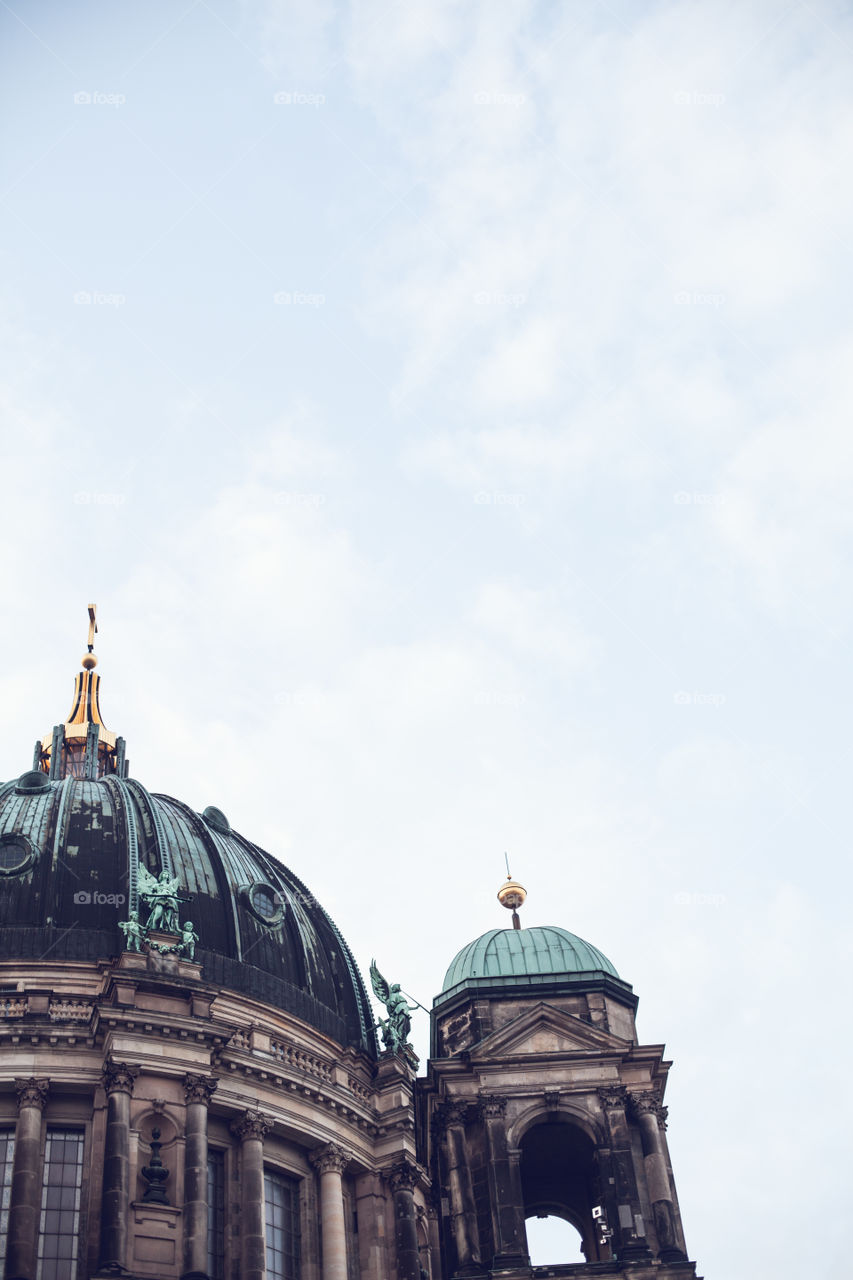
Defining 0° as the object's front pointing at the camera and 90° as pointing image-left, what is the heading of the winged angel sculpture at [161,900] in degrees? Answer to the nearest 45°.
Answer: approximately 0°
